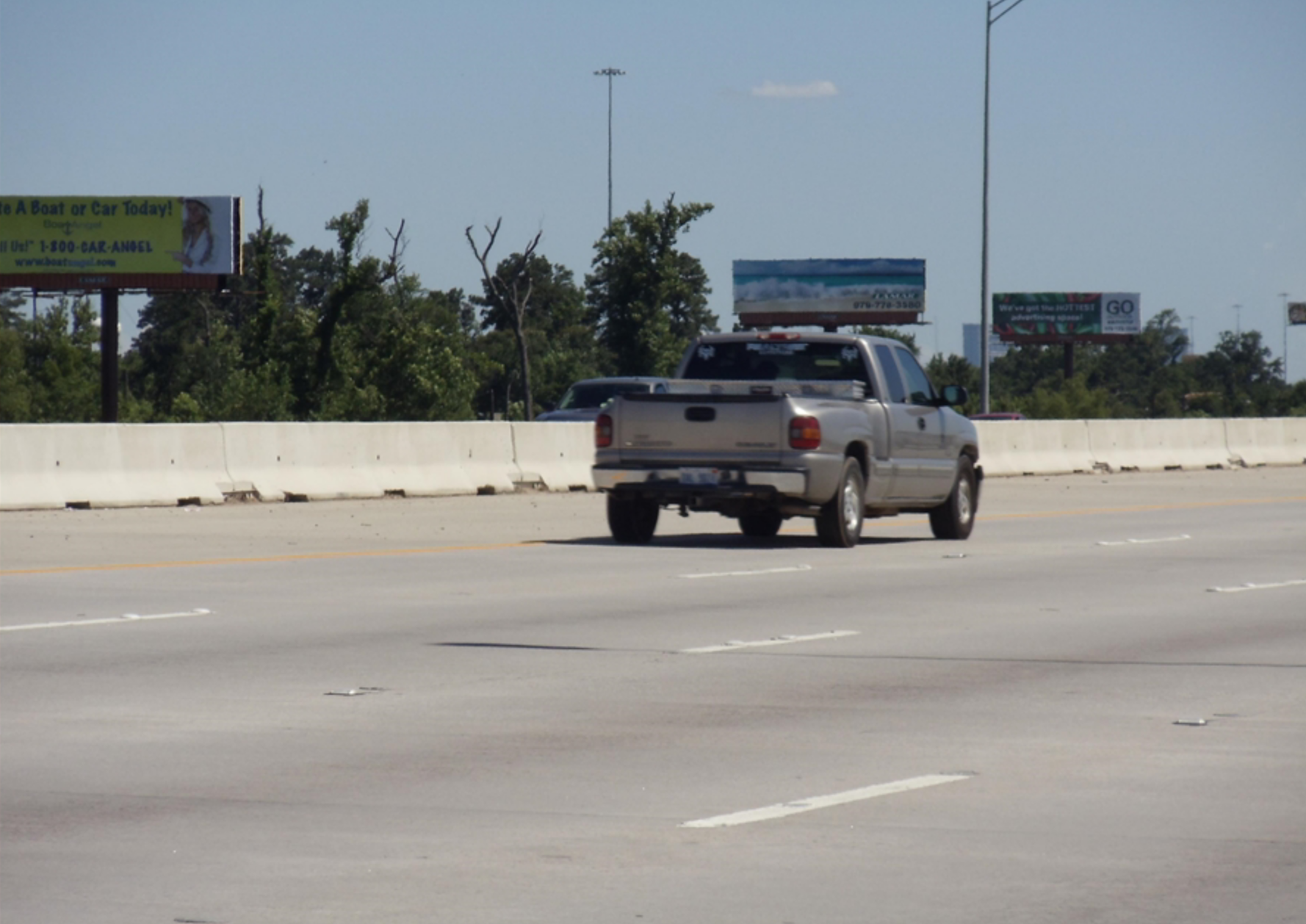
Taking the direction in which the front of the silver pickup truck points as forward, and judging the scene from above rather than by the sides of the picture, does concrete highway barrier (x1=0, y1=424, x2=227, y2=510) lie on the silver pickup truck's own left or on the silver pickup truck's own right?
on the silver pickup truck's own left

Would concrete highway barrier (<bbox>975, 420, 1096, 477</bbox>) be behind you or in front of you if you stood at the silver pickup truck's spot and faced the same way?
in front

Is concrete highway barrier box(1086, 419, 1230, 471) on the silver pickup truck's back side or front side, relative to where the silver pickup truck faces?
on the front side

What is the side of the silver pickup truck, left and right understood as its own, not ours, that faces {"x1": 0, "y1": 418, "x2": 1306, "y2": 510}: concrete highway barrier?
left

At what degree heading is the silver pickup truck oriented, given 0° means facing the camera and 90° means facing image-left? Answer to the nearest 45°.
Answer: approximately 225°

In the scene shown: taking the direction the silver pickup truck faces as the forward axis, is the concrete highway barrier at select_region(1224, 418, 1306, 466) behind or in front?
in front
